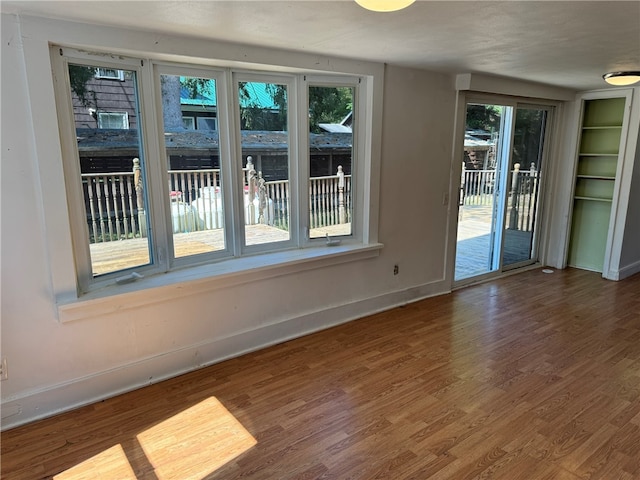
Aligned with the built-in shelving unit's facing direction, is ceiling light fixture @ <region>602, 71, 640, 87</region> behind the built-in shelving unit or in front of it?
in front

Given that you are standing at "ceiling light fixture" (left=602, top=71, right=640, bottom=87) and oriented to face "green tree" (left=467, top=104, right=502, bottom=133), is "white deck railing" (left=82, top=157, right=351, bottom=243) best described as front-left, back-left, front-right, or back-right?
front-left

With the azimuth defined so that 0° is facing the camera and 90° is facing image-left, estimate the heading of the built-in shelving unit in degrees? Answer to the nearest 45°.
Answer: approximately 0°

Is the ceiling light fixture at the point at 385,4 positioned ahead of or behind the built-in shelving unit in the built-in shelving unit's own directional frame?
ahead

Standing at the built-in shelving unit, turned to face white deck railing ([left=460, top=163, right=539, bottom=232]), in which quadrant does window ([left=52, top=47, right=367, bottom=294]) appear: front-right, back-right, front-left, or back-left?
front-left

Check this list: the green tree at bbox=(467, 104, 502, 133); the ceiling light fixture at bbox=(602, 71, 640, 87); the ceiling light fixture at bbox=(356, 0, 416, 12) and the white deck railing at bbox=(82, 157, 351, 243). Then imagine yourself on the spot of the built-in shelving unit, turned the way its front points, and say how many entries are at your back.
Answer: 0
